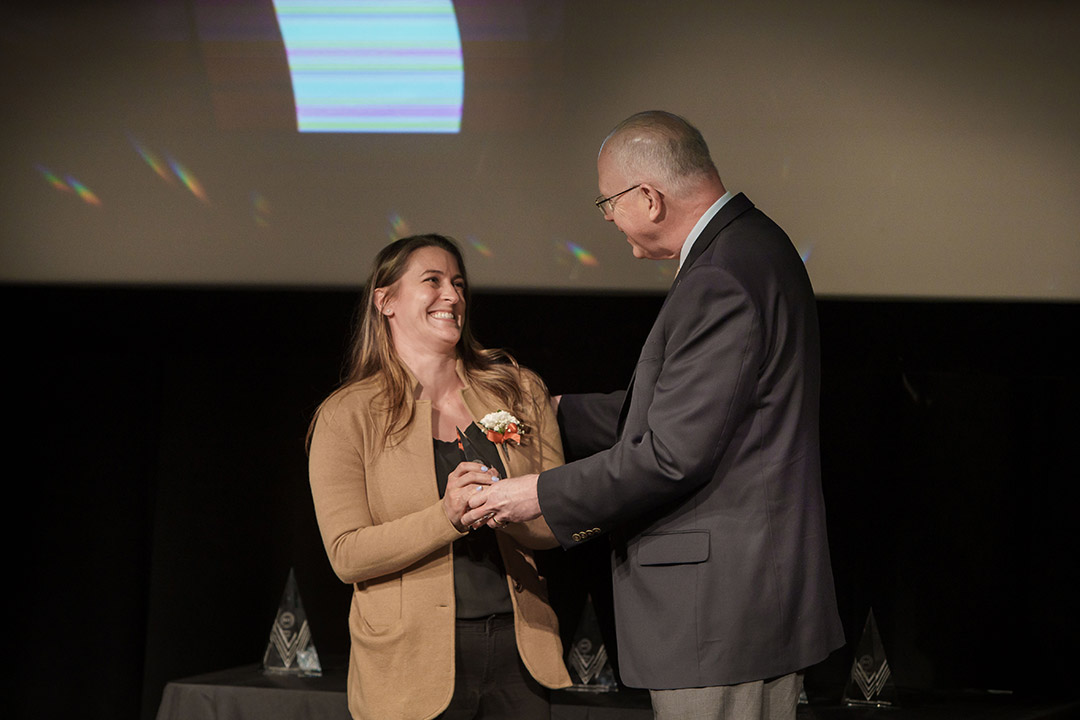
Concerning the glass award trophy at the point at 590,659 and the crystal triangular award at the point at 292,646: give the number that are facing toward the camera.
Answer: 2

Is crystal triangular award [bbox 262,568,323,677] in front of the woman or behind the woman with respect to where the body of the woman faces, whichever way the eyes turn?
behind

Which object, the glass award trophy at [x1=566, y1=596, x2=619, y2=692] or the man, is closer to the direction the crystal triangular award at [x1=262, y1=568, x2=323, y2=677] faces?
the man

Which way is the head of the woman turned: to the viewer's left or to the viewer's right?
to the viewer's right

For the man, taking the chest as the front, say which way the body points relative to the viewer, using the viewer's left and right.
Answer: facing to the left of the viewer

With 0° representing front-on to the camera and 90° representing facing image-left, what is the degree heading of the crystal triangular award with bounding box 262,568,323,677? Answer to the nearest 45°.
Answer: approximately 0°

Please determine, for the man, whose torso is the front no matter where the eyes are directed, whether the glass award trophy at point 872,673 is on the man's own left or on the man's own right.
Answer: on the man's own right
